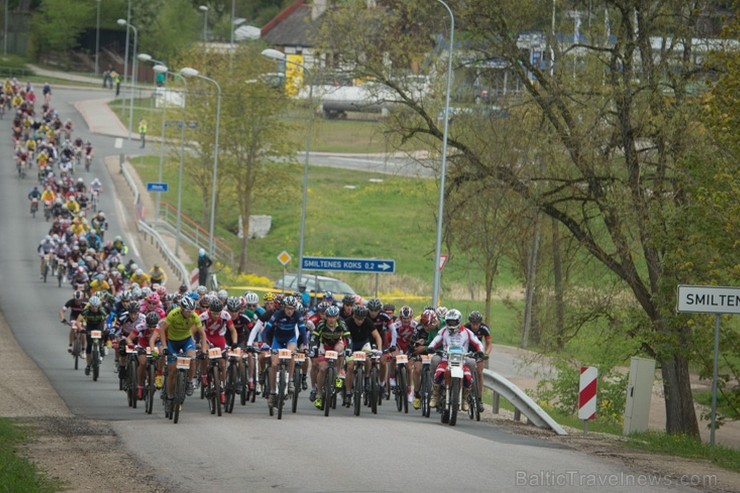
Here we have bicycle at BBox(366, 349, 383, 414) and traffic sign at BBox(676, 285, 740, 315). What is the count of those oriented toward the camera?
2

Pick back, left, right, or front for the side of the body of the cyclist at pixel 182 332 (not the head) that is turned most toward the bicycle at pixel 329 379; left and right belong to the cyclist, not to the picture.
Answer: left

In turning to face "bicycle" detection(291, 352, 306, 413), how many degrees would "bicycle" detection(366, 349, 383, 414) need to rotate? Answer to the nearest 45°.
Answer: approximately 45° to its right

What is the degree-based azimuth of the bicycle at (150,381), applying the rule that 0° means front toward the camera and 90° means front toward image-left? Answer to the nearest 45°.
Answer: approximately 0°

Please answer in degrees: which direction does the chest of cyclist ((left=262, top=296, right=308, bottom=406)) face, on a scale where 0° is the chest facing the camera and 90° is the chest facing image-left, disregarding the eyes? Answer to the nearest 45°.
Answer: approximately 0°

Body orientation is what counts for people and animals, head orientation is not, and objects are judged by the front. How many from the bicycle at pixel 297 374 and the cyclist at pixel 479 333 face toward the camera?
2
